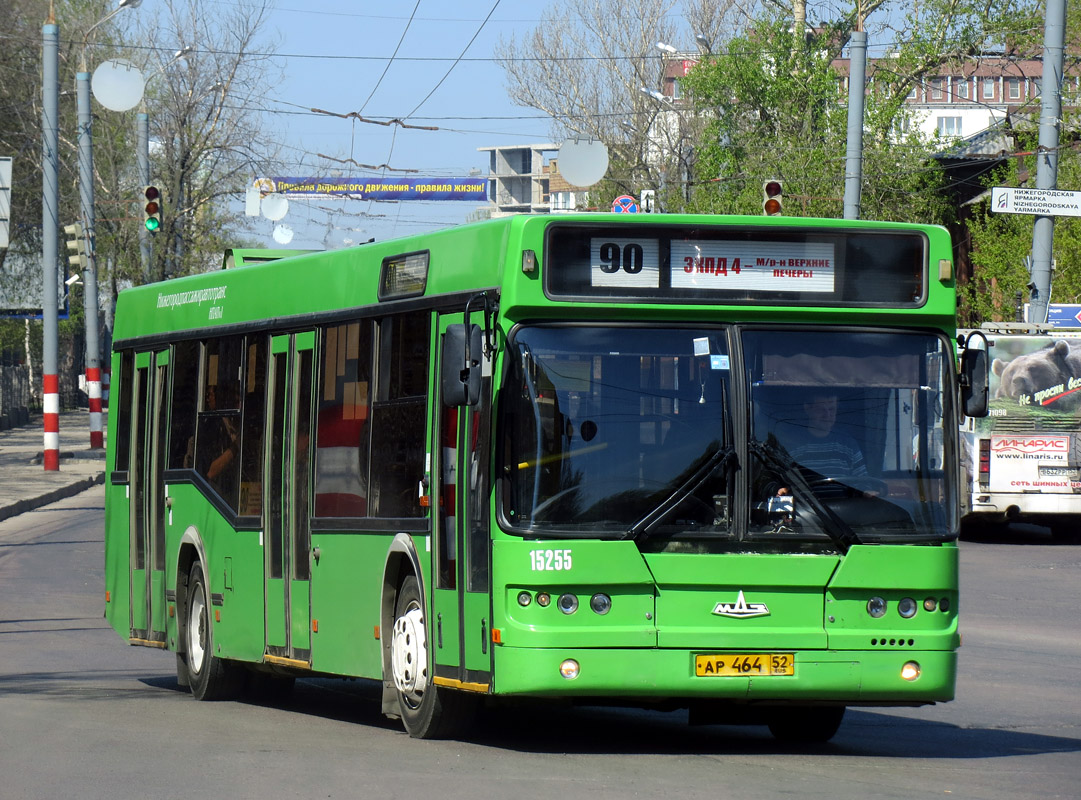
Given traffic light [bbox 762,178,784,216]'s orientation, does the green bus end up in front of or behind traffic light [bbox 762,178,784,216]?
in front

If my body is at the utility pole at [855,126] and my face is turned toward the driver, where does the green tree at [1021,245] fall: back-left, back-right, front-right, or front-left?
back-left

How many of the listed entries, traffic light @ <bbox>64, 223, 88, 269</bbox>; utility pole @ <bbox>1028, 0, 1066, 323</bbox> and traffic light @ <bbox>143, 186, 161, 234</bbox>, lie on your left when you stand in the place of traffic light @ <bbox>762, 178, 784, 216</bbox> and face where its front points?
1

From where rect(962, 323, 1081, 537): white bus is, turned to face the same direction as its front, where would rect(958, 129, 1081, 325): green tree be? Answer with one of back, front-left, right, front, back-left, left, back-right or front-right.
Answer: front

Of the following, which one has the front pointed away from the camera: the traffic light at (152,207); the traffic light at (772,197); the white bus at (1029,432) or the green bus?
the white bus

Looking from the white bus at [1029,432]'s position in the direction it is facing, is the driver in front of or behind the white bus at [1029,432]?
behind

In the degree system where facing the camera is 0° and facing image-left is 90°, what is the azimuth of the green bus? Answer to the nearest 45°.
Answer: approximately 315°

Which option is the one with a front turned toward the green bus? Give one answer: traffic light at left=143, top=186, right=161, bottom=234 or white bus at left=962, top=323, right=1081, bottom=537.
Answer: the traffic light

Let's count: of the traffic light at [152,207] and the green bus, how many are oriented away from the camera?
0

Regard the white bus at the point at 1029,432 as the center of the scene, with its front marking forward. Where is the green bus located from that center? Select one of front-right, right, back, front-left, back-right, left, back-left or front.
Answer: back

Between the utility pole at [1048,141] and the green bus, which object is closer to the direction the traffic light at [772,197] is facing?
the green bus

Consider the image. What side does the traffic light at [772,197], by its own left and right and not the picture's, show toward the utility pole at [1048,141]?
left

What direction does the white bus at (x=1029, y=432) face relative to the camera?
away from the camera

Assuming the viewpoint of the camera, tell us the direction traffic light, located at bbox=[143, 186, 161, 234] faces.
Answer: facing the viewer

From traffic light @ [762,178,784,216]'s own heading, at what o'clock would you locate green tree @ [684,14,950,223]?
The green tree is roughly at 6 o'clock from the traffic light.

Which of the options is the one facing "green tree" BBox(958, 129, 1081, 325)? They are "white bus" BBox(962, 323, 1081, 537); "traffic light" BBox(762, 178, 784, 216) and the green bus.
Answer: the white bus

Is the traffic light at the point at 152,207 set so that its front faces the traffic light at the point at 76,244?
no
